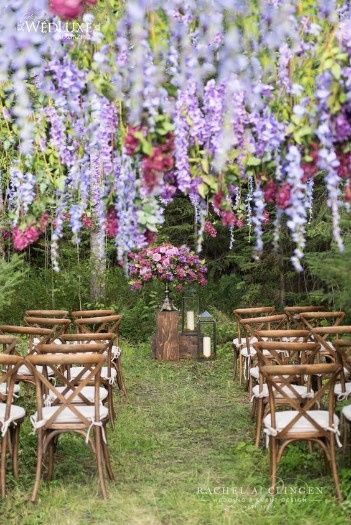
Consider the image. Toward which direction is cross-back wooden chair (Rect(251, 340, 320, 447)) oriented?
away from the camera

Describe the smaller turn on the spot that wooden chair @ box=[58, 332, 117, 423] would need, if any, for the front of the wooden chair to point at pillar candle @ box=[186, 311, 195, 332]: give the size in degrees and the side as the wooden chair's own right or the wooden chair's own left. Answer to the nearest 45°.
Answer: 0° — it already faces it

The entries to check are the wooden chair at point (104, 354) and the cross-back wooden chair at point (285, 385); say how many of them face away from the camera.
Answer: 2

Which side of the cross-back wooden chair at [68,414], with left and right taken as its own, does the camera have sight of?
back

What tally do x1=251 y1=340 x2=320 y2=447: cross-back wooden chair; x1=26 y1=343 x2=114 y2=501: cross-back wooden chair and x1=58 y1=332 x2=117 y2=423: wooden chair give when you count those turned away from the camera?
3

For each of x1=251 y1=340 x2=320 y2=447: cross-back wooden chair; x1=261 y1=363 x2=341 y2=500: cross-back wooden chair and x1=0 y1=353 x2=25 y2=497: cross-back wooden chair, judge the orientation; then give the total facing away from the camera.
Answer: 3

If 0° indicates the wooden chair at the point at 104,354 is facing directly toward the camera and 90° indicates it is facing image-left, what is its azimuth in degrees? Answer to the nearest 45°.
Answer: approximately 180°

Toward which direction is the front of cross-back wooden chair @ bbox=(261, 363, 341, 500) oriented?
away from the camera

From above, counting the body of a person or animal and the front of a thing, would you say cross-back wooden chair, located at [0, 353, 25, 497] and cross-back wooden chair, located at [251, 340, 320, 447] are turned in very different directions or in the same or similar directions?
same or similar directions

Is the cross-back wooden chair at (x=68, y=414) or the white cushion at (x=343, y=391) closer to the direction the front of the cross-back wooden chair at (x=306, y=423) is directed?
the white cushion

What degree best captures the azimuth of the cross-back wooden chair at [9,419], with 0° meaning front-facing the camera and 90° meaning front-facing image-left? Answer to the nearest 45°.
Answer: approximately 180°

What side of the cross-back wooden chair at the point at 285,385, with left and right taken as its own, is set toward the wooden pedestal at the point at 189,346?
front

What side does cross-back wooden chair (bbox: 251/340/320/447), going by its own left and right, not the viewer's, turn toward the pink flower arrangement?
front

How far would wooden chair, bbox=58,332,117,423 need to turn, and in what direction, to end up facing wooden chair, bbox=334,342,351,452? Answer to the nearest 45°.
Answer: approximately 135° to its right

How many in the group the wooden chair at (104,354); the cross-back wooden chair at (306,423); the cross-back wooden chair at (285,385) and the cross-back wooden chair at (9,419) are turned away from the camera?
4

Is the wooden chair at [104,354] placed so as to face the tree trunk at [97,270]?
yes

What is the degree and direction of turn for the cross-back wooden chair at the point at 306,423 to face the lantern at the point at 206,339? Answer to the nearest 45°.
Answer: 0° — it already faces it

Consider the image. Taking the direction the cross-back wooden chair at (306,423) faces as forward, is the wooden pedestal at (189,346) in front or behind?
in front
